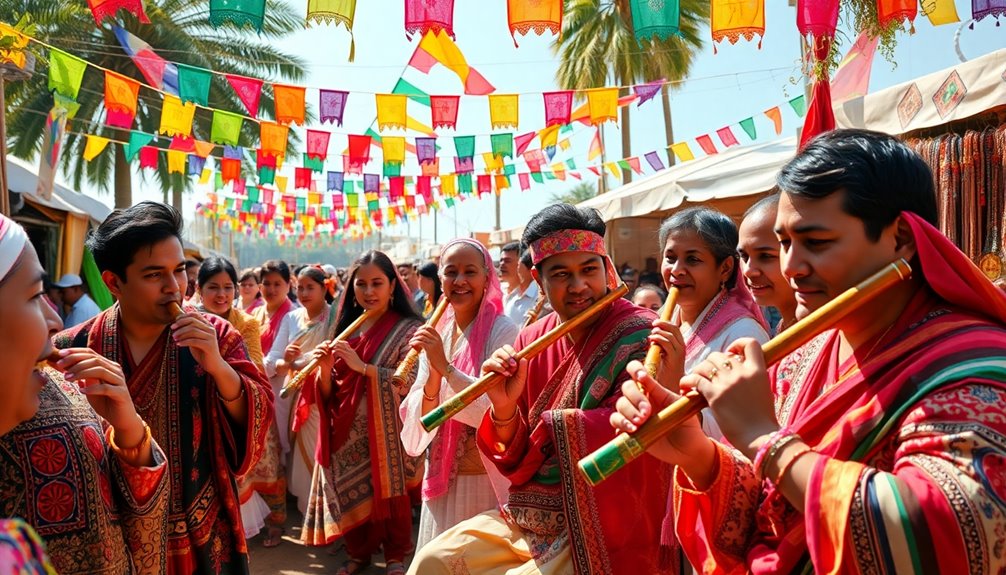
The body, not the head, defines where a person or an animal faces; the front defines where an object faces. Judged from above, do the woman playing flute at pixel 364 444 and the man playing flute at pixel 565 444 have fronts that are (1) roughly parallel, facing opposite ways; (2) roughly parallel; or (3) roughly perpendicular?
roughly parallel

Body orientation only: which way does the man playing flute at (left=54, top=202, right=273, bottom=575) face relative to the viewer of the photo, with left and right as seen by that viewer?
facing the viewer and to the right of the viewer

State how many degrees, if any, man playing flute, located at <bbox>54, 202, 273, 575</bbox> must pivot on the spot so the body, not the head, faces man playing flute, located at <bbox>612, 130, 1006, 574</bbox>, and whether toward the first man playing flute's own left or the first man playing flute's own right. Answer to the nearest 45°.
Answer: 0° — they already face them

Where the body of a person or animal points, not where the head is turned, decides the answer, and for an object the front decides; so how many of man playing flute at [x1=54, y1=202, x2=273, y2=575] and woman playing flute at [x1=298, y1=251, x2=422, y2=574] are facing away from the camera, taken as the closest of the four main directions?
0

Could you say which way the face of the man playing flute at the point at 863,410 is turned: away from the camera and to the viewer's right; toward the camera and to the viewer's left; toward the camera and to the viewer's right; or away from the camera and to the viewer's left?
toward the camera and to the viewer's left

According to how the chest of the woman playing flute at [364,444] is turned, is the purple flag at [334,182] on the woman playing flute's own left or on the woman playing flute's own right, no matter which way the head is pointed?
on the woman playing flute's own right

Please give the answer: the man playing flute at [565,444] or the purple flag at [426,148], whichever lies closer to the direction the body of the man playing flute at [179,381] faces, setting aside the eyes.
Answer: the man playing flute

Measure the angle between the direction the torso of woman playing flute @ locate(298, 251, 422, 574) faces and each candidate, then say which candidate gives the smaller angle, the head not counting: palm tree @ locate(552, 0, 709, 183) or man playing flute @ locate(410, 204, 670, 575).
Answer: the man playing flute

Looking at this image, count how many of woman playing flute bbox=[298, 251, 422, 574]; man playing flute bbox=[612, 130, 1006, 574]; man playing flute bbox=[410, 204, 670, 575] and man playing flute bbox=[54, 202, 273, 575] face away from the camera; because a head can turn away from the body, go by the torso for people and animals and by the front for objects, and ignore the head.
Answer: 0

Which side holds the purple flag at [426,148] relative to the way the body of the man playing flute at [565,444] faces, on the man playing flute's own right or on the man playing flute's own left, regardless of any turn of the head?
on the man playing flute's own right
